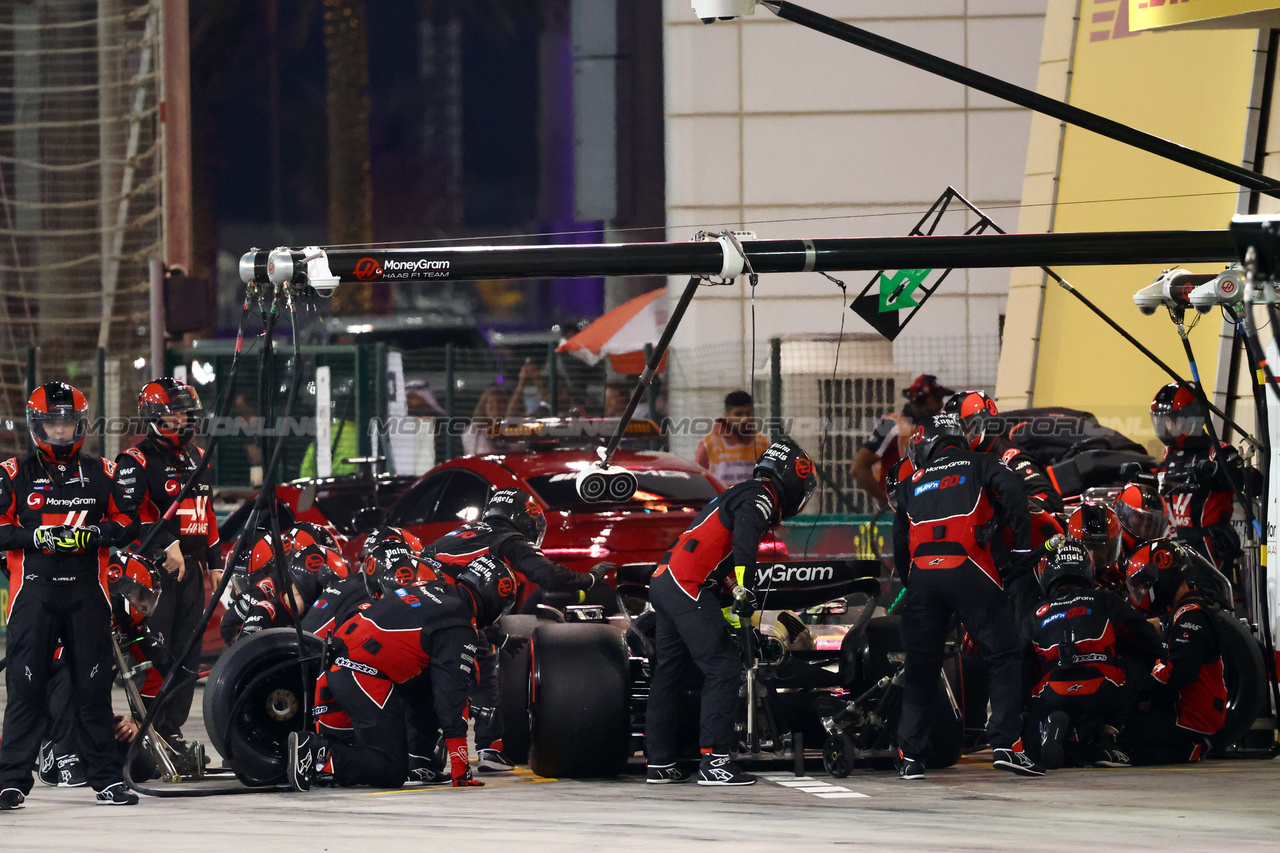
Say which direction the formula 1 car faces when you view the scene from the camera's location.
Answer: facing away from the viewer

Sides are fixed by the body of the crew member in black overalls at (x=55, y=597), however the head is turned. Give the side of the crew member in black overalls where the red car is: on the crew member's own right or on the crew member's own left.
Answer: on the crew member's own left

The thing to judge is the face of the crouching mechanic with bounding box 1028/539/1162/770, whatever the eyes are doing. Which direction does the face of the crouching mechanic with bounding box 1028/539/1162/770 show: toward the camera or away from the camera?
away from the camera

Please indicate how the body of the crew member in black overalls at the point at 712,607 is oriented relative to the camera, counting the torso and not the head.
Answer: to the viewer's right

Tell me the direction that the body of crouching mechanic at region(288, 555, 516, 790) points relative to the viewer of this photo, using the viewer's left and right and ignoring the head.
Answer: facing to the right of the viewer

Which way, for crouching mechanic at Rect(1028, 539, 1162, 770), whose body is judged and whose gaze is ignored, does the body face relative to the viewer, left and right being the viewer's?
facing away from the viewer

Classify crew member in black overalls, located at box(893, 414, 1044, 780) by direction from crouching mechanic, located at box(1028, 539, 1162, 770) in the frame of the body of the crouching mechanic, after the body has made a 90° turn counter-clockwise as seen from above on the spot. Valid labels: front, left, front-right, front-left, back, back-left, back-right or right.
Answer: front-left

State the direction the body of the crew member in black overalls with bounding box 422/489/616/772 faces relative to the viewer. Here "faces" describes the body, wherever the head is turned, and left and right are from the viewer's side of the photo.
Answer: facing to the right of the viewer

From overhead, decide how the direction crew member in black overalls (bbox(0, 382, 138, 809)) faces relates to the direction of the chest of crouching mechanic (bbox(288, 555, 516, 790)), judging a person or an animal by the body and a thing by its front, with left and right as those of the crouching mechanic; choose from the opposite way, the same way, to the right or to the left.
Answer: to the right
